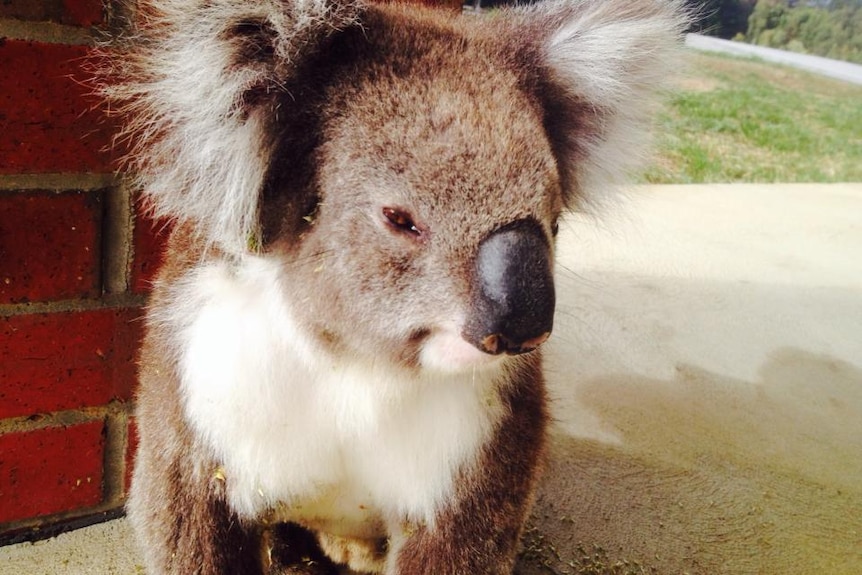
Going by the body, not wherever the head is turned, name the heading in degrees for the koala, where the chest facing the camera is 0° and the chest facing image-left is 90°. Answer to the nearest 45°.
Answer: approximately 0°
